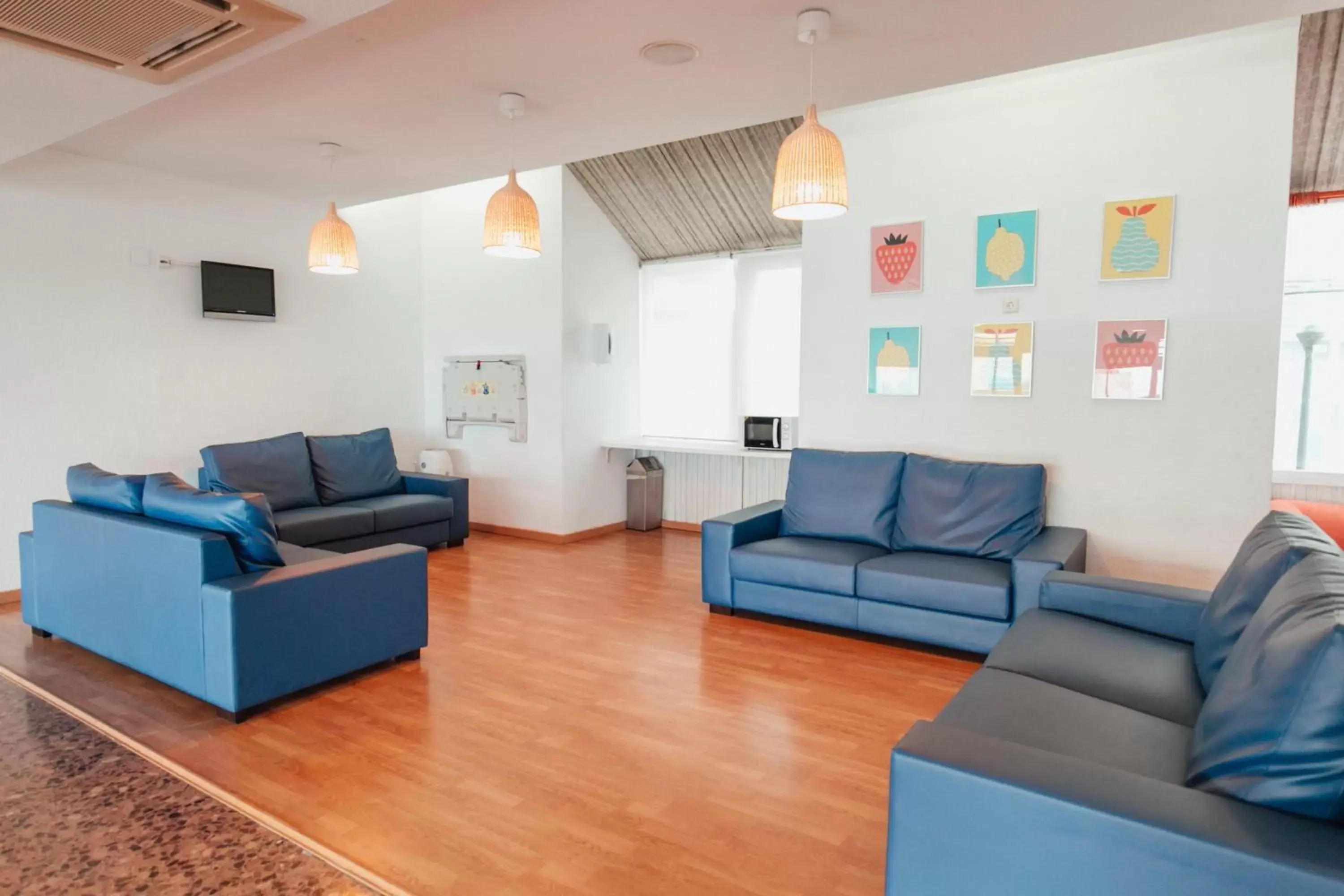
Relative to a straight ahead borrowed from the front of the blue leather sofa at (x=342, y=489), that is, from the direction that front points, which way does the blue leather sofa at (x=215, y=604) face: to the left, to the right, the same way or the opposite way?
to the left

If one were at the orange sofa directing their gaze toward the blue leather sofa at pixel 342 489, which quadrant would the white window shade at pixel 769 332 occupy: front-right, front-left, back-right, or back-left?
front-right

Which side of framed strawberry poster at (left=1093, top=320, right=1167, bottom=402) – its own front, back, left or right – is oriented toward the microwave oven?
right

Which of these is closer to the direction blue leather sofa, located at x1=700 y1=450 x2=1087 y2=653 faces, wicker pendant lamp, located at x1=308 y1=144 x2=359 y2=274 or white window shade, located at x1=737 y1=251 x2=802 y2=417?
the wicker pendant lamp

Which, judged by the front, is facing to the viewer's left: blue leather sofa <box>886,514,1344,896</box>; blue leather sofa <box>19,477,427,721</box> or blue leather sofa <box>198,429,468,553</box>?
blue leather sofa <box>886,514,1344,896</box>

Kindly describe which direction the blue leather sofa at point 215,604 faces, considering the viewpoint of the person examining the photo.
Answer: facing away from the viewer and to the right of the viewer

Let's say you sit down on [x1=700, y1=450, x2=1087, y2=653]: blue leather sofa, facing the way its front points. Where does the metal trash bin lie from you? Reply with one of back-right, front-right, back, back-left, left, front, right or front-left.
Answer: right

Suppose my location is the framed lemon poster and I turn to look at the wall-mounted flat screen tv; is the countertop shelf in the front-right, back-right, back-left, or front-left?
front-right

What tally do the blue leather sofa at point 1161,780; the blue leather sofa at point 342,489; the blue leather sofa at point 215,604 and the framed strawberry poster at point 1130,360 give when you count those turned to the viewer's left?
1

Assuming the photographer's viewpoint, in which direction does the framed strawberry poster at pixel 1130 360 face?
facing the viewer

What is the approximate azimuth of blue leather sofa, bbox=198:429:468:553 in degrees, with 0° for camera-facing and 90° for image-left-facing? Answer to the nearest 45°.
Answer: approximately 315°

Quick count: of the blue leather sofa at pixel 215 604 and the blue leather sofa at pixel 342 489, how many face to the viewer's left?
0

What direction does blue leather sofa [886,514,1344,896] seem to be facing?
to the viewer's left

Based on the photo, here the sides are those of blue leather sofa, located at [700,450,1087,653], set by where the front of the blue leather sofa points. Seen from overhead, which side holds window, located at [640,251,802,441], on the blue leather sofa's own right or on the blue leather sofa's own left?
on the blue leather sofa's own right

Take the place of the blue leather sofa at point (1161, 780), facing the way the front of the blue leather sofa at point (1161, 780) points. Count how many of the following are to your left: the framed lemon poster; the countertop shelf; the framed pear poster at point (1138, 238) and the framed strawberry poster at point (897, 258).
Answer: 0

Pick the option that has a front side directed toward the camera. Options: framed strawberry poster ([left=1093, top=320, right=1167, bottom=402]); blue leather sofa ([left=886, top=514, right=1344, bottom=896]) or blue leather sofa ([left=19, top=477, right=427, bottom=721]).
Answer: the framed strawberry poster

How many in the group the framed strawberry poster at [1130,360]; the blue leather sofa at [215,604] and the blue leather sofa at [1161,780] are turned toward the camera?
1
